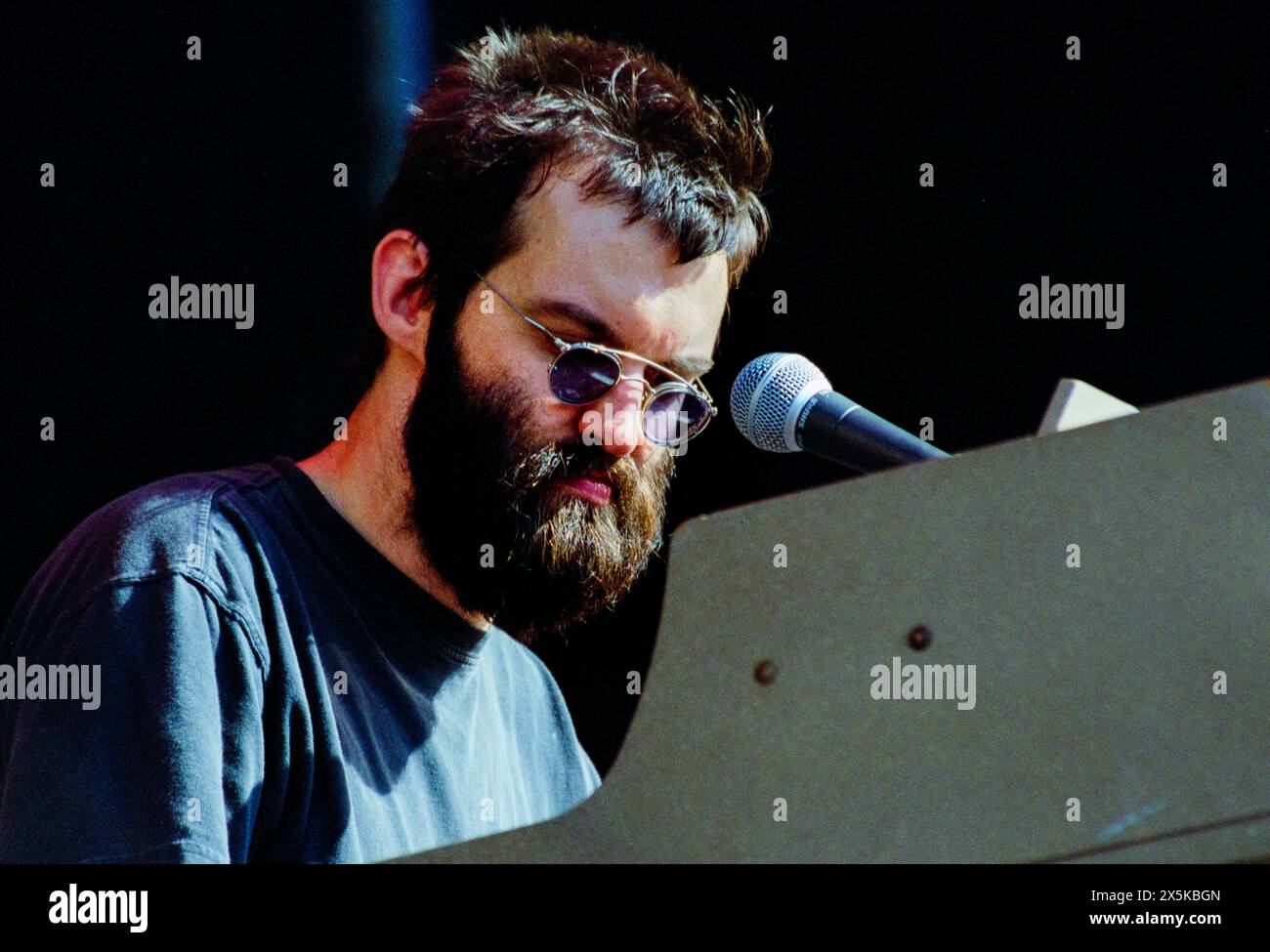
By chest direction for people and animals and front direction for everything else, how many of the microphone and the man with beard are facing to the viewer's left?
1

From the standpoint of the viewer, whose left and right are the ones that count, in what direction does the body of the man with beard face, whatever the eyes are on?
facing the viewer and to the right of the viewer

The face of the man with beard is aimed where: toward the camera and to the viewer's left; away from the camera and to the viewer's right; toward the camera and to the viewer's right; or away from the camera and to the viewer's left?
toward the camera and to the viewer's right

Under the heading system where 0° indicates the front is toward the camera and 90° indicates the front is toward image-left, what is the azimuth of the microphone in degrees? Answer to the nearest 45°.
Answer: approximately 90°
